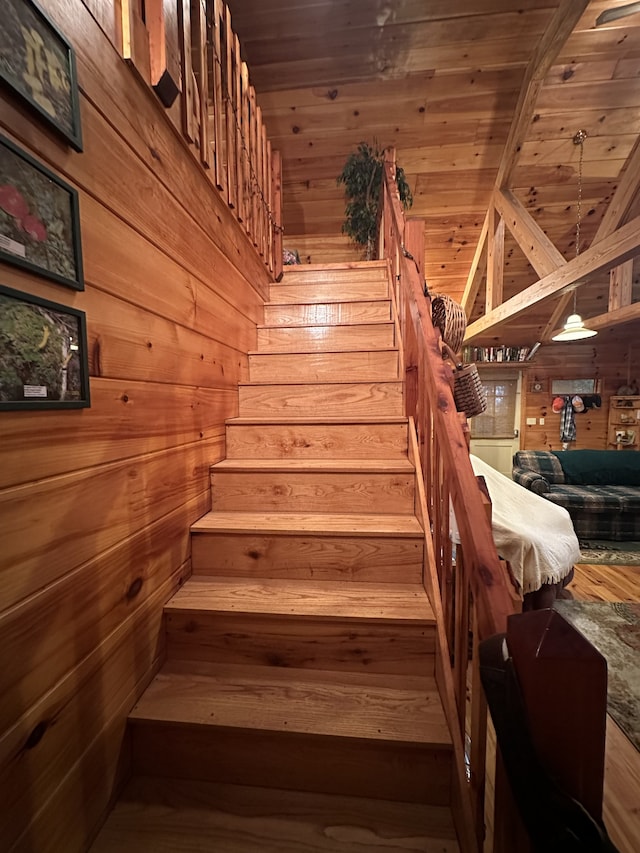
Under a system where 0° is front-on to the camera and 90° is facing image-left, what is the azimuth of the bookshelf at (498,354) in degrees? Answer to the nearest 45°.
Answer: approximately 0°

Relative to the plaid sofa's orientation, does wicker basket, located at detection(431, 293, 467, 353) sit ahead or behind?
ahead

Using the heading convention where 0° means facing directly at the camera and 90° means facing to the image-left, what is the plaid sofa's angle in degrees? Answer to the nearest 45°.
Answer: approximately 0°

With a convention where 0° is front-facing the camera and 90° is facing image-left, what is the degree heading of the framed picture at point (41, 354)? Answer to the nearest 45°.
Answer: approximately 315°

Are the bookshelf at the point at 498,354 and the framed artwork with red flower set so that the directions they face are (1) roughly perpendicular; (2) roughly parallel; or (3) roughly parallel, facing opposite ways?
roughly perpendicular

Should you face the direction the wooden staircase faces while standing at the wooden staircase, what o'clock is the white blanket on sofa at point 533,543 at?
The white blanket on sofa is roughly at 8 o'clock from the wooden staircase.

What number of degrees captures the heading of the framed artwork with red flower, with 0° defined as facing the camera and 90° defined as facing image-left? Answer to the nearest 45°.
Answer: approximately 315°

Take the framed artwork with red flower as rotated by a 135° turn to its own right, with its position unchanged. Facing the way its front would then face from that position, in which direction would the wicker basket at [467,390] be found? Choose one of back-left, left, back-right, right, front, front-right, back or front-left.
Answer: back

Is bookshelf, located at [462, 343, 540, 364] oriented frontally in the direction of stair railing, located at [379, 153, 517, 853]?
yes

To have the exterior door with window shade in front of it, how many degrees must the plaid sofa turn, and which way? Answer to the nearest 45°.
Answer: approximately 135° to its right
